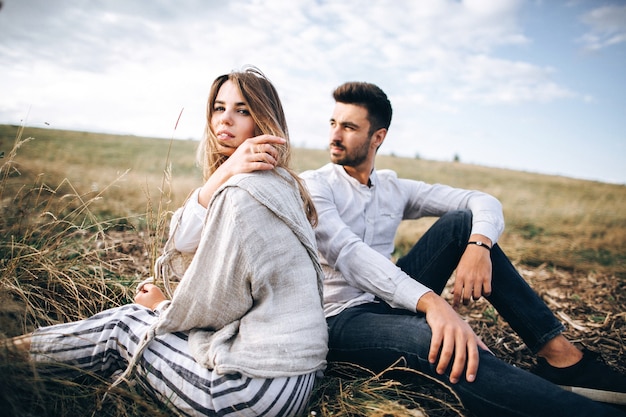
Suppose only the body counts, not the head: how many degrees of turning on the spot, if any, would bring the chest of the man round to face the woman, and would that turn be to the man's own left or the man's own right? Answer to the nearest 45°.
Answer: approximately 90° to the man's own right

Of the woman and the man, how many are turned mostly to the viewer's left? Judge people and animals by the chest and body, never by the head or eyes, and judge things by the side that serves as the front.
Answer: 1

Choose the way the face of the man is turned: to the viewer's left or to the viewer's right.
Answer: to the viewer's left

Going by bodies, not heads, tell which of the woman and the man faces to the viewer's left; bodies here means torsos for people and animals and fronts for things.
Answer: the woman

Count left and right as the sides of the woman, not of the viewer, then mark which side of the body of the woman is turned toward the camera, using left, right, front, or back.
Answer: left

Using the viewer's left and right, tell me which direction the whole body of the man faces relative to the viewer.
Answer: facing the viewer and to the right of the viewer
